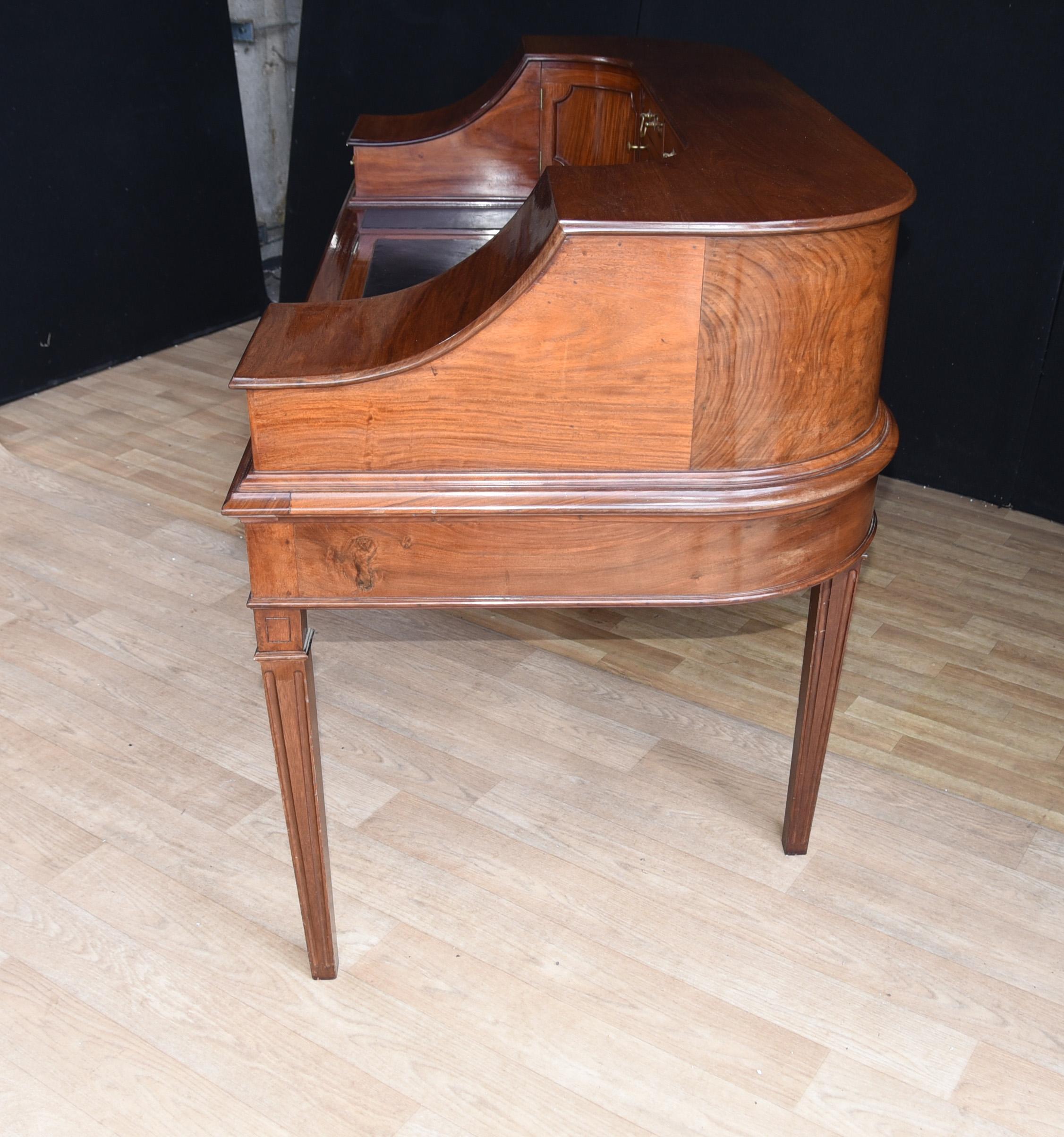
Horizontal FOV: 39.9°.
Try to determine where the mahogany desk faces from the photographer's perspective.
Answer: facing to the left of the viewer
